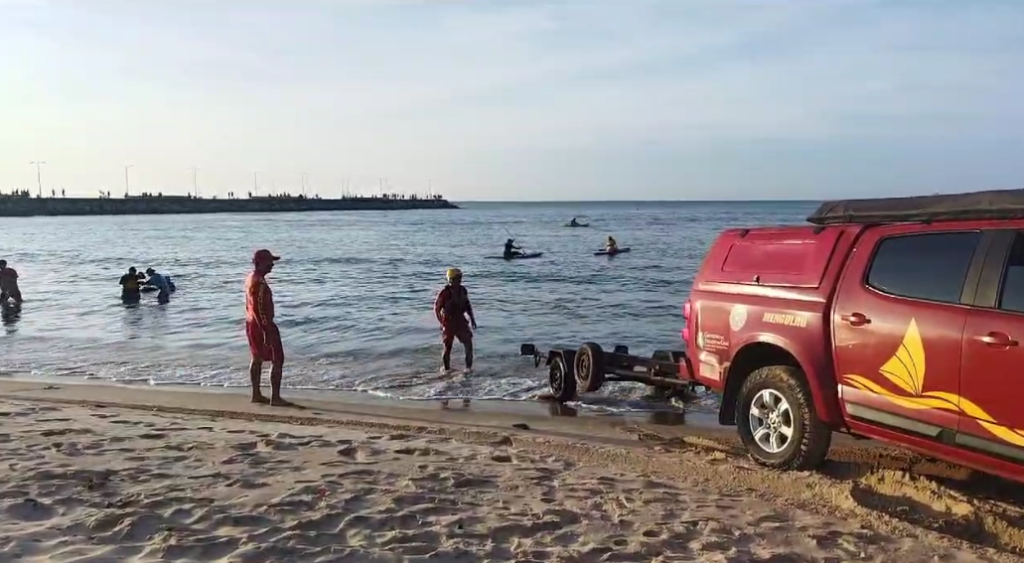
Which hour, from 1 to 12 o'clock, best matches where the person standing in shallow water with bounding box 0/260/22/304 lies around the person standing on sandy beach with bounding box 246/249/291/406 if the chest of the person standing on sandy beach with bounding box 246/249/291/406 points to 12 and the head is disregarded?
the person standing in shallow water with bounding box 0/260/22/304 is roughly at 8 o'clock from the person standing on sandy beach with bounding box 246/249/291/406.

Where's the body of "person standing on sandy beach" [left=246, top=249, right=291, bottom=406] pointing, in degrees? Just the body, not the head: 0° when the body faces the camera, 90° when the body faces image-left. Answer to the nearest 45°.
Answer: approximately 270°

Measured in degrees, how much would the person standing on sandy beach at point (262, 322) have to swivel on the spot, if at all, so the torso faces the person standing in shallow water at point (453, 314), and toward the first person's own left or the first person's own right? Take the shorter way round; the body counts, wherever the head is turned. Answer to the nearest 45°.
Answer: approximately 45° to the first person's own left

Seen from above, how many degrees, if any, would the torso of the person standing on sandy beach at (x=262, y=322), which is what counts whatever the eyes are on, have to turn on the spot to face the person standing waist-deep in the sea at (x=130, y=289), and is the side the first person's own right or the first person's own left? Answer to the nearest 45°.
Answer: approximately 90° to the first person's own left

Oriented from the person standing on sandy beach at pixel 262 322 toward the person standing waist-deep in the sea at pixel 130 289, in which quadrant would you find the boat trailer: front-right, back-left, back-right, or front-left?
back-right

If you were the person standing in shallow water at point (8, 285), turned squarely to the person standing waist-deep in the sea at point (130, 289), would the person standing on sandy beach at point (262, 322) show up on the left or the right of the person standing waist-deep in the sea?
right

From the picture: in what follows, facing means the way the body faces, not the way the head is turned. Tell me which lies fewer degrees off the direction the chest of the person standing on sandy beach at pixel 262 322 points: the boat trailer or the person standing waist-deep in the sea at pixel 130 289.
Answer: the boat trailer

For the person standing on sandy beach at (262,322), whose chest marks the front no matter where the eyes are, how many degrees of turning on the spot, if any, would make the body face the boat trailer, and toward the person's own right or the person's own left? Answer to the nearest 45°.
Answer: approximately 45° to the person's own right

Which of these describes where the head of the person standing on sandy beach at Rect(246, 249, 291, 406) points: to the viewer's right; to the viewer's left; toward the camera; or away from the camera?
to the viewer's right
